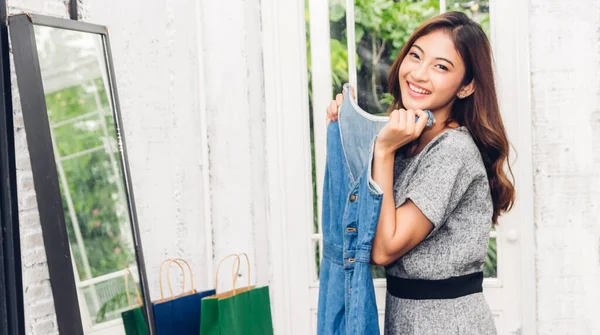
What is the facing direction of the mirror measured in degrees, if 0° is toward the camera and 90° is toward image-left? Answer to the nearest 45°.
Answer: approximately 315°

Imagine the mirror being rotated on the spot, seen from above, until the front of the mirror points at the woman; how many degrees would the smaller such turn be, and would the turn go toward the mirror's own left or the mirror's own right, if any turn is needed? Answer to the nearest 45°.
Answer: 0° — it already faces them
